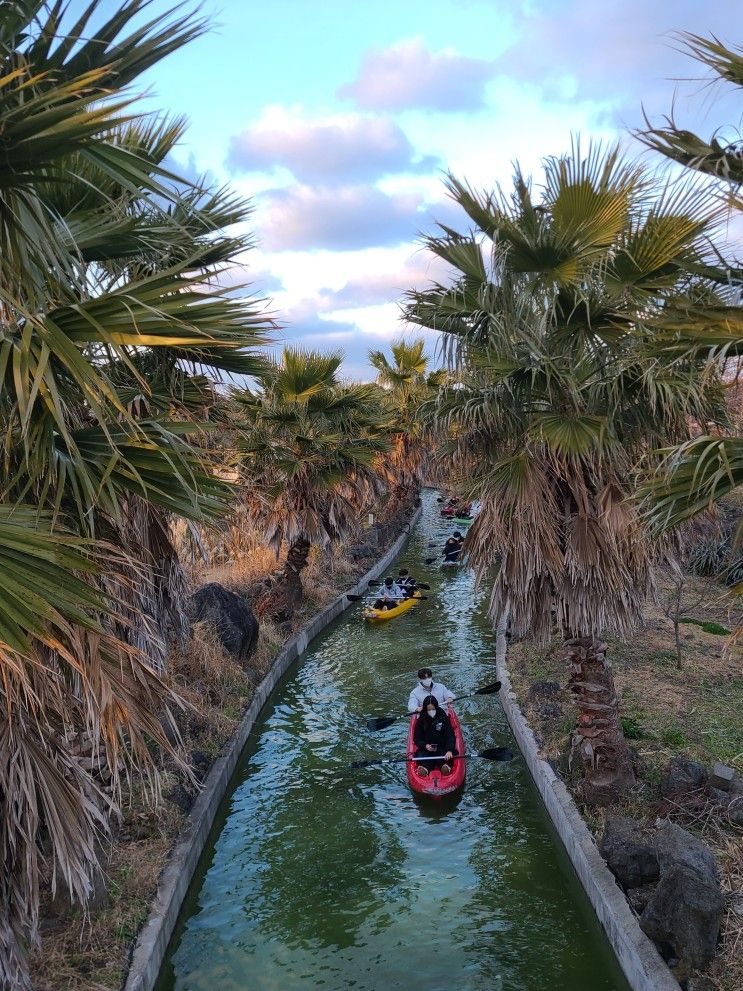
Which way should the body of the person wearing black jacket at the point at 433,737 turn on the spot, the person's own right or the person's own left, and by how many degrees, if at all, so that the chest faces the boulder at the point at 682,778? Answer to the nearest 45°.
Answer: approximately 45° to the person's own left

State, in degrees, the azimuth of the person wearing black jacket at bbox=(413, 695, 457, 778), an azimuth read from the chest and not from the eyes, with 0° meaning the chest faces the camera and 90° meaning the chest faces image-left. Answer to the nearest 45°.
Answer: approximately 0°

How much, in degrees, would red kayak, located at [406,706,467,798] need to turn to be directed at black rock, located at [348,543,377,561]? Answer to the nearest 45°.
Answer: approximately 180°

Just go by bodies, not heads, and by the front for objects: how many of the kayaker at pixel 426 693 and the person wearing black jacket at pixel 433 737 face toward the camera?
2

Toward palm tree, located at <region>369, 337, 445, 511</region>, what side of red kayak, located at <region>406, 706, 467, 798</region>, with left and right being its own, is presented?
back

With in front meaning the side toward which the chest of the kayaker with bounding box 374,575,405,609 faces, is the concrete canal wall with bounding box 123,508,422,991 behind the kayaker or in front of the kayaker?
in front

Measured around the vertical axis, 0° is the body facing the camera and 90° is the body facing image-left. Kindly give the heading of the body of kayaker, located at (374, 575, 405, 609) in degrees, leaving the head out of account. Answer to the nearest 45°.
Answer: approximately 45°

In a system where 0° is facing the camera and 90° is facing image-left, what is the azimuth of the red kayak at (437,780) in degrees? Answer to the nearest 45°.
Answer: approximately 0°

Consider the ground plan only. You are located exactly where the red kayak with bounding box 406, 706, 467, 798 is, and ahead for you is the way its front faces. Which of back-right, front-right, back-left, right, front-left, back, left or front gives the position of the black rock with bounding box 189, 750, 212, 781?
right

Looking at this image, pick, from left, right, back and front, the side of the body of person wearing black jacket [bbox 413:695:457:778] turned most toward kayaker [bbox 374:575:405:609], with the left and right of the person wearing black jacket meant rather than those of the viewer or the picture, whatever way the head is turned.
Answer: back

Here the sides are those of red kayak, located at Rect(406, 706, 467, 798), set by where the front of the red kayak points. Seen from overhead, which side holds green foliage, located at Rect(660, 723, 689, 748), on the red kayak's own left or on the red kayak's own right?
on the red kayak's own left

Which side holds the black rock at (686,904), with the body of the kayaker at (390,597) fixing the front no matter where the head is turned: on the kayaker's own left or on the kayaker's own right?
on the kayaker's own left

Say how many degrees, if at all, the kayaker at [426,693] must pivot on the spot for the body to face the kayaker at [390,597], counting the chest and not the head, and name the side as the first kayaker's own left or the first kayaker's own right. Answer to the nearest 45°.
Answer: approximately 180°

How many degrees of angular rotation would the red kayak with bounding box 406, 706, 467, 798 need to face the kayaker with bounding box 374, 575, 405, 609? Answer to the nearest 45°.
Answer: approximately 180°

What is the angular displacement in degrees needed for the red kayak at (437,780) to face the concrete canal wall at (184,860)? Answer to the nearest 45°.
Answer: approximately 45° to its right

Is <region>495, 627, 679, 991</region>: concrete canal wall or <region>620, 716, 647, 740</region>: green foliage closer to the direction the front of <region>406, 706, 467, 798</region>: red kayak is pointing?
the concrete canal wall
